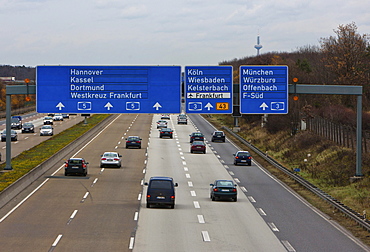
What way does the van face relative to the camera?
away from the camera

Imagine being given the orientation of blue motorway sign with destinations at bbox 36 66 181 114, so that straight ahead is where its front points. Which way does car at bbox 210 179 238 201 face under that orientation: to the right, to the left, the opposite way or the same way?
the opposite way

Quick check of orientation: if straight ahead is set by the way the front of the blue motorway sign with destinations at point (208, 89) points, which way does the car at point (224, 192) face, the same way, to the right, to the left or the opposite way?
the opposite way

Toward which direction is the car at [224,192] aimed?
away from the camera

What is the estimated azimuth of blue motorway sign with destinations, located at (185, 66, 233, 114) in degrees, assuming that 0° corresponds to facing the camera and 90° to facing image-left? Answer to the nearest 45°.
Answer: approximately 0°

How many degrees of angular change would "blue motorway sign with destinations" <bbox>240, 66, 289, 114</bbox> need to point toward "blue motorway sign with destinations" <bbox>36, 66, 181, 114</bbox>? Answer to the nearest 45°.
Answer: approximately 90° to its right
